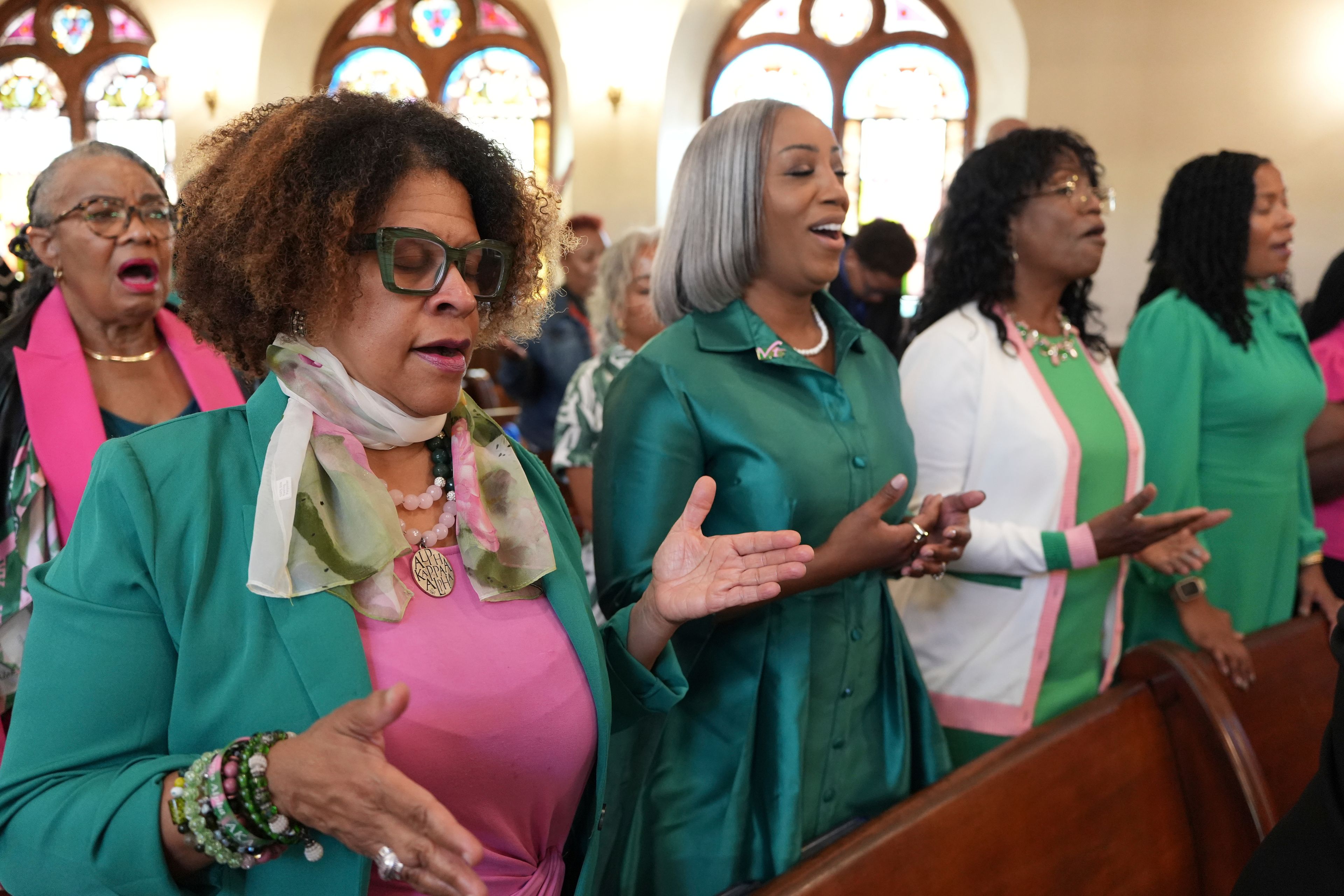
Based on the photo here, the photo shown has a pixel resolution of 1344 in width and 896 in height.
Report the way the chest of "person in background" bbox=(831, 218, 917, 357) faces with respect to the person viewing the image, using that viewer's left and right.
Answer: facing the viewer and to the right of the viewer

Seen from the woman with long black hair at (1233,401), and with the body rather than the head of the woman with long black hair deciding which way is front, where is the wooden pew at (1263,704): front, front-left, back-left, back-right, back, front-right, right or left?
front-right

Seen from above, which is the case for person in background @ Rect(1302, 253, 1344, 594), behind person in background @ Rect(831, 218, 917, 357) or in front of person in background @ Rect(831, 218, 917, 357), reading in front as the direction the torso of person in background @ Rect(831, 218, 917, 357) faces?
in front

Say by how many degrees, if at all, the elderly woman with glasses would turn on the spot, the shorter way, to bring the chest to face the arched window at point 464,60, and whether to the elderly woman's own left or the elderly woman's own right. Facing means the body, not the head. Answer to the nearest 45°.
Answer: approximately 135° to the elderly woman's own left

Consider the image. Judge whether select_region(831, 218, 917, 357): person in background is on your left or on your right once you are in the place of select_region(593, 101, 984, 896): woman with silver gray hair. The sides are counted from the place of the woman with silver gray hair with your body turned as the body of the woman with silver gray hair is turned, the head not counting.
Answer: on your left

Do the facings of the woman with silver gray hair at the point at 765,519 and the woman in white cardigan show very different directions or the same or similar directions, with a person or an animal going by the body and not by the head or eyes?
same or similar directions

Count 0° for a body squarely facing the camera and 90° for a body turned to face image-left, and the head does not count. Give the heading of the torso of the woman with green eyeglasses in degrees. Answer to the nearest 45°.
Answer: approximately 315°

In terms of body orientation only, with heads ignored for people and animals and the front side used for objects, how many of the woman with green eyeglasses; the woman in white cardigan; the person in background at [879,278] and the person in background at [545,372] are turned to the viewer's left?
0

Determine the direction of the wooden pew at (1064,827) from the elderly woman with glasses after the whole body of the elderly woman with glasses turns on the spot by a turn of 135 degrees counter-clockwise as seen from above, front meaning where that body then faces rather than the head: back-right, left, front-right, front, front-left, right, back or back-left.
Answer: back-right

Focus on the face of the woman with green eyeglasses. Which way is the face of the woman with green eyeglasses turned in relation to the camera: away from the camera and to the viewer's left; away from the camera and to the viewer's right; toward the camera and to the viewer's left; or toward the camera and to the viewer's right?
toward the camera and to the viewer's right

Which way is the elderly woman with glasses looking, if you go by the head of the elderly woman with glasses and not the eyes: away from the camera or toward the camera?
toward the camera

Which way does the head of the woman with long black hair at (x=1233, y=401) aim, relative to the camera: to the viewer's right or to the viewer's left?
to the viewer's right

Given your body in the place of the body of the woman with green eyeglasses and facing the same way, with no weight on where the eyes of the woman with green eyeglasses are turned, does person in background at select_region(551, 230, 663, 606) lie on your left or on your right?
on your left

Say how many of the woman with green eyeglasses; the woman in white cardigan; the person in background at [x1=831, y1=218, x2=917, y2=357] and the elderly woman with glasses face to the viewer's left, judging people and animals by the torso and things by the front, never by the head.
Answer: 0

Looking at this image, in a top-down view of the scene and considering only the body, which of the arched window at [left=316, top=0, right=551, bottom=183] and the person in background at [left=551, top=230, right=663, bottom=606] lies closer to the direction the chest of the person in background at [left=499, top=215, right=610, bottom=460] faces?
the person in background

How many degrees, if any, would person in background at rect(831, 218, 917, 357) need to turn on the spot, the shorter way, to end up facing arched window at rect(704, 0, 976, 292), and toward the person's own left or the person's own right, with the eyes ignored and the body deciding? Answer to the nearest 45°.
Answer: approximately 135° to the person's own left
